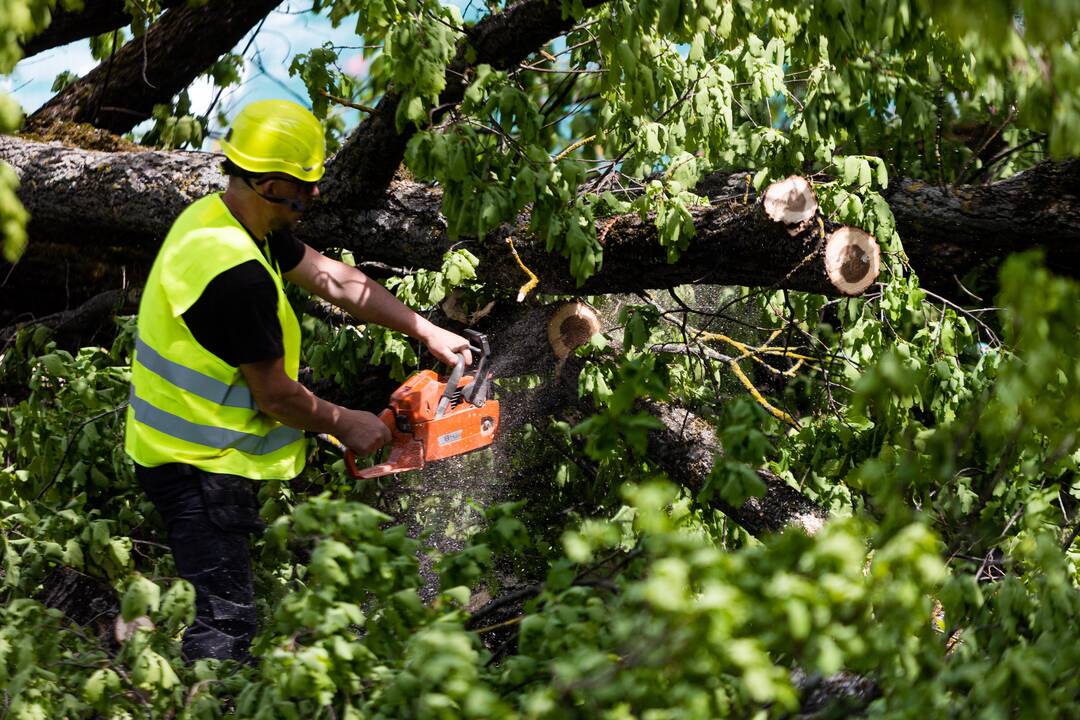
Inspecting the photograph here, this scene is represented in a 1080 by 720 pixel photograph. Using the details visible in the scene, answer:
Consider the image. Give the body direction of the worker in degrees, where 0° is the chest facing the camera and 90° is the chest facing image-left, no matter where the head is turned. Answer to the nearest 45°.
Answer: approximately 270°

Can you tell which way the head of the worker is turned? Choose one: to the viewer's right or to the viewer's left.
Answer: to the viewer's right

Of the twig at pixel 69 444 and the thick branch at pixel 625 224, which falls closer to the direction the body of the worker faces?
the thick branch

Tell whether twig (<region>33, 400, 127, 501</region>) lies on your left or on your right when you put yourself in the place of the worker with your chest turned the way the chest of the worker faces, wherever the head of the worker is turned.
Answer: on your left

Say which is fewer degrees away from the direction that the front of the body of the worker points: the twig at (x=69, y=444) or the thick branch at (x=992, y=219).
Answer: the thick branch
